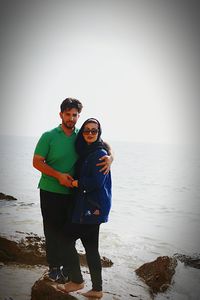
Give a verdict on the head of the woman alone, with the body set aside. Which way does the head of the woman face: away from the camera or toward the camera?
toward the camera

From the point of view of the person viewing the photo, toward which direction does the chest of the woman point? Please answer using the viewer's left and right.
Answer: facing the viewer and to the left of the viewer

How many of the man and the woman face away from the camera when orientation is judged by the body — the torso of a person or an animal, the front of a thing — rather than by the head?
0

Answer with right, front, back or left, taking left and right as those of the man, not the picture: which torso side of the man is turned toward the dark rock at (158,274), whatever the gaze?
left

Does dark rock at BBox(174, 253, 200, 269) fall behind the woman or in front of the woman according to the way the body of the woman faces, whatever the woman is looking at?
behind

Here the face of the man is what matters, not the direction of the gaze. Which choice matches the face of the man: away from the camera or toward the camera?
toward the camera

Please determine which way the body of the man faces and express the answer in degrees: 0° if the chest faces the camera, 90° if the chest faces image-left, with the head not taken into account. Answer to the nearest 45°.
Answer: approximately 315°

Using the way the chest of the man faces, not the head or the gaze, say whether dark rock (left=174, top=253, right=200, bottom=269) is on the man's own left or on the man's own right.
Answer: on the man's own left
